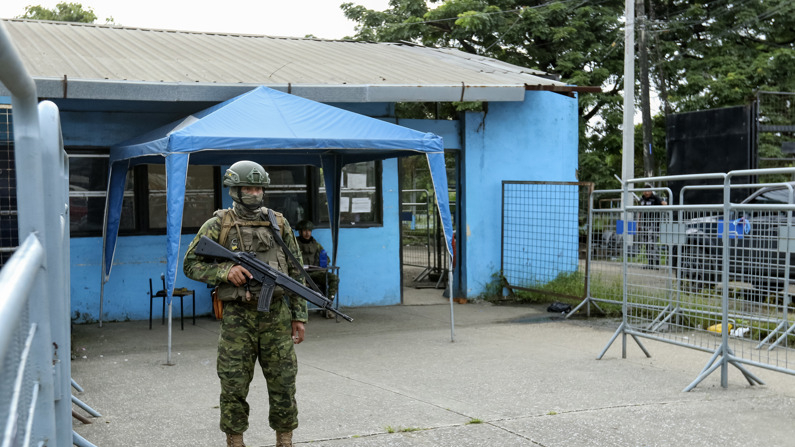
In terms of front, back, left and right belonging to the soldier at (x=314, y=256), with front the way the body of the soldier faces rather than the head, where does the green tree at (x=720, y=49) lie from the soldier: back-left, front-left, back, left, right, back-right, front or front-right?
left

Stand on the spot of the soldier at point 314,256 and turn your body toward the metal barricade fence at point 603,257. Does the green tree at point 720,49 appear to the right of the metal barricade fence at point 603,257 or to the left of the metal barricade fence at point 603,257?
left

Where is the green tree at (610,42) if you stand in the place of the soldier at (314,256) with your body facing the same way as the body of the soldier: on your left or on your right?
on your left

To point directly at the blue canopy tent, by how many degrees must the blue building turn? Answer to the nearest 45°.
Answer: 0° — it already faces it

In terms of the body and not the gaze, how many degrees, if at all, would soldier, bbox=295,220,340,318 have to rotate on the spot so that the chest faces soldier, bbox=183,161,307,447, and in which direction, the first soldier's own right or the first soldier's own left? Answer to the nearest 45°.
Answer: approximately 45° to the first soldier's own right

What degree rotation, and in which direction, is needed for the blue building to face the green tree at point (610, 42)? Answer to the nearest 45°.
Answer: approximately 135° to its left

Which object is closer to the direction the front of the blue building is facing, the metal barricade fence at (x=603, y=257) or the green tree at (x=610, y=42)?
the metal barricade fence

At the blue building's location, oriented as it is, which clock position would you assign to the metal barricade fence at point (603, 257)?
The metal barricade fence is roughly at 10 o'clock from the blue building.

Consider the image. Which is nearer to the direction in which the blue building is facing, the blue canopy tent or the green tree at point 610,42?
the blue canopy tent

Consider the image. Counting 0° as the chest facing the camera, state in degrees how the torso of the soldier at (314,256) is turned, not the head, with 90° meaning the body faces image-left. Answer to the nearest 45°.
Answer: approximately 315°

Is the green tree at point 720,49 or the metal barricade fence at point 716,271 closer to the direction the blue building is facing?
the metal barricade fence

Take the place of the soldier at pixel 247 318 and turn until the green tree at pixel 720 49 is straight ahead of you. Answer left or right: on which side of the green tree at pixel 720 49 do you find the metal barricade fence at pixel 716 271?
right
